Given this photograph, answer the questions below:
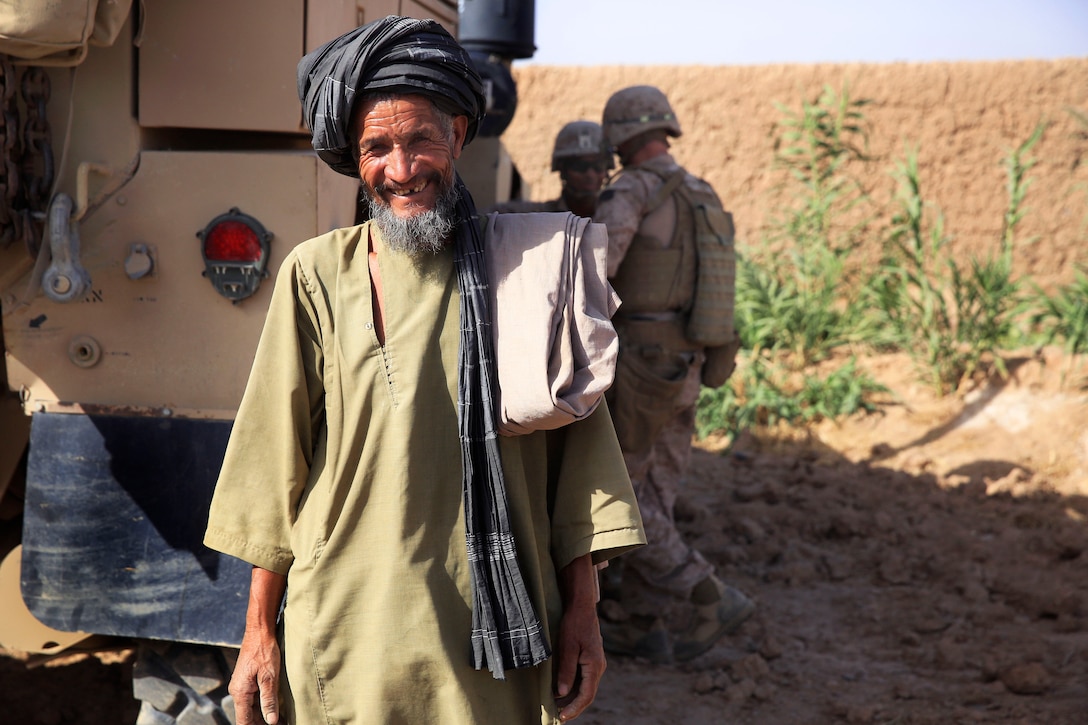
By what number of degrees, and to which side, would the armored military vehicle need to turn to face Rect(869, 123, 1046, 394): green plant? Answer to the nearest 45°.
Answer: approximately 45° to its right

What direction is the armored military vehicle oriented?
away from the camera

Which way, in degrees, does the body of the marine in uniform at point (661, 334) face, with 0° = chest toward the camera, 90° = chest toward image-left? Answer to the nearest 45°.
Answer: approximately 135°

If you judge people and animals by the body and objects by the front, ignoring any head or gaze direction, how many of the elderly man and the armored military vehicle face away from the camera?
1

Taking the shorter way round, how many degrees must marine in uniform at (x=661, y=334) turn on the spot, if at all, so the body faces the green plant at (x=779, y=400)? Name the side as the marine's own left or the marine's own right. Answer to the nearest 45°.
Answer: approximately 45° to the marine's own right

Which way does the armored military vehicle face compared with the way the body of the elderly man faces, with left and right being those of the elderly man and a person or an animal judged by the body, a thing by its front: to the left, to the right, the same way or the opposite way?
the opposite way

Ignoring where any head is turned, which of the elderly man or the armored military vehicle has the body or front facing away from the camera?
the armored military vehicle

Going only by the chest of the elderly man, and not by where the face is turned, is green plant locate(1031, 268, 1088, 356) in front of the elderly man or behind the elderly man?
behind

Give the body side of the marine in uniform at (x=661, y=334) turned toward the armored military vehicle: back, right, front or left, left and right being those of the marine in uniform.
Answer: left

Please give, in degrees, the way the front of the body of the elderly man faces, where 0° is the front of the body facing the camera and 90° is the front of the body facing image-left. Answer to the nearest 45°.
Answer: approximately 0°

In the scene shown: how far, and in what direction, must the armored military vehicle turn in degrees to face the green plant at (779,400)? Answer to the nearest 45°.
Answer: approximately 45° to its right

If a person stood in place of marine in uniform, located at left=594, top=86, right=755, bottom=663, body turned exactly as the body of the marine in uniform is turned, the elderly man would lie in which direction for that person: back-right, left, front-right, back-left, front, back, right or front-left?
back-left
